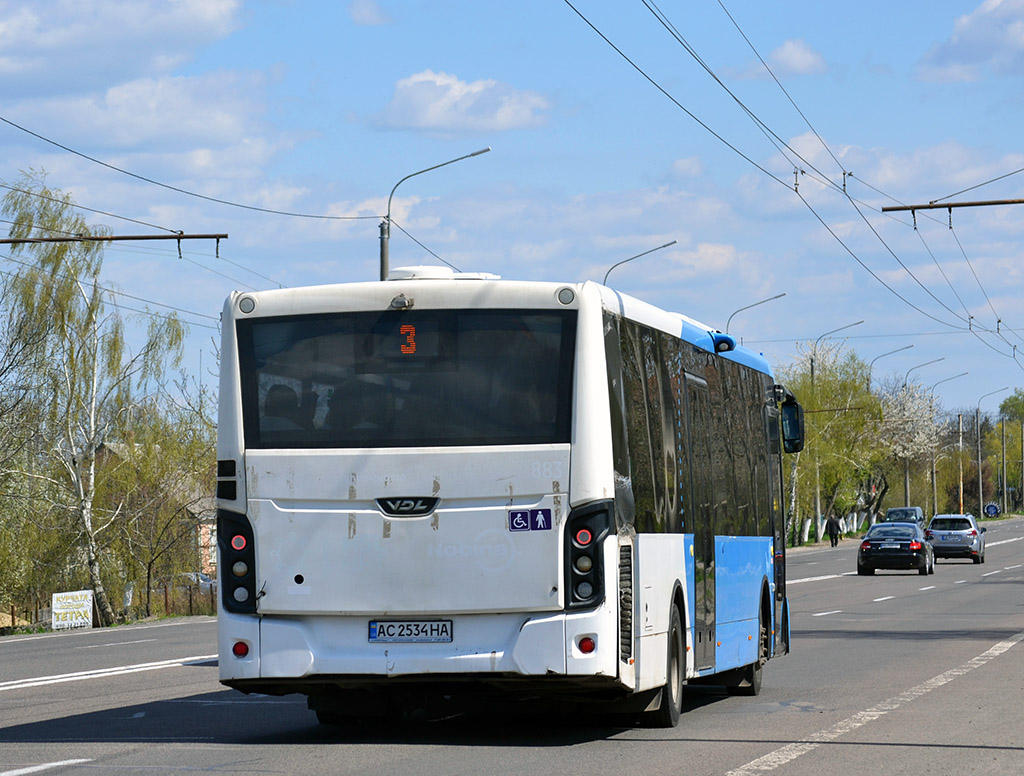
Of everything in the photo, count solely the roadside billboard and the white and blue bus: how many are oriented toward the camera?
1

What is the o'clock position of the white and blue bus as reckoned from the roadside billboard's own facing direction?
The white and blue bus is roughly at 12 o'clock from the roadside billboard.

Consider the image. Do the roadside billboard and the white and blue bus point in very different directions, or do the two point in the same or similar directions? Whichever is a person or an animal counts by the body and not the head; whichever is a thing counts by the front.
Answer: very different directions

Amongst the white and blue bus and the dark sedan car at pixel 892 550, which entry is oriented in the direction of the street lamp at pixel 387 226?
the white and blue bus

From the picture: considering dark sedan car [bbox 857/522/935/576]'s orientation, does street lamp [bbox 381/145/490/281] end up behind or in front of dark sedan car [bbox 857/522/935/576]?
behind

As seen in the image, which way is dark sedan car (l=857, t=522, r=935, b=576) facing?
away from the camera

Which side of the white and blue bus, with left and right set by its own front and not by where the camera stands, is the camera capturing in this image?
back

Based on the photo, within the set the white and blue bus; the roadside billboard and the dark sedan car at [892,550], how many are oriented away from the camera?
2

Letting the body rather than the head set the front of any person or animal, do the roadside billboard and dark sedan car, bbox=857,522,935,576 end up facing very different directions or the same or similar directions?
very different directions
